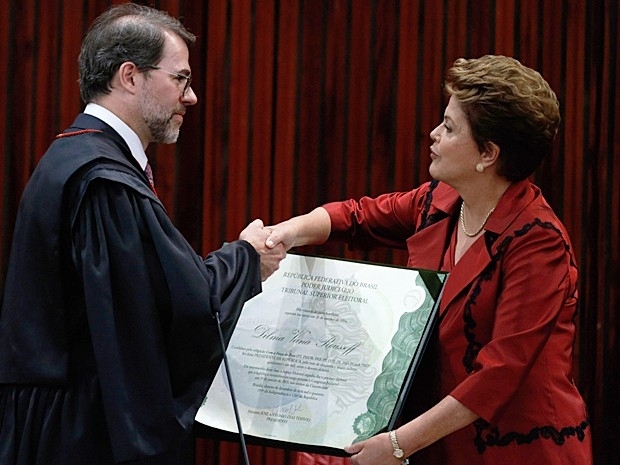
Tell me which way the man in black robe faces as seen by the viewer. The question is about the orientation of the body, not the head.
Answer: to the viewer's right

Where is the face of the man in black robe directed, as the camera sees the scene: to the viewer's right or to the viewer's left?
to the viewer's right

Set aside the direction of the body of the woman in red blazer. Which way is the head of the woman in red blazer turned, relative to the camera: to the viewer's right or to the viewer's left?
to the viewer's left

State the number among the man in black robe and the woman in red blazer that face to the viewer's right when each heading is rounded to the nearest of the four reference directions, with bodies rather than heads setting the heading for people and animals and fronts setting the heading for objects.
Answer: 1
